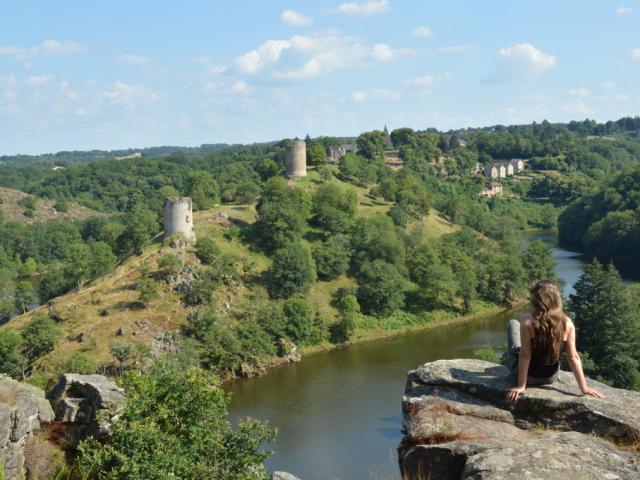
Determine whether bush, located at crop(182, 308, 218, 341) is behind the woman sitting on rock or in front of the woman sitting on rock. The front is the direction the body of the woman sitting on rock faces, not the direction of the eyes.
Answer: in front

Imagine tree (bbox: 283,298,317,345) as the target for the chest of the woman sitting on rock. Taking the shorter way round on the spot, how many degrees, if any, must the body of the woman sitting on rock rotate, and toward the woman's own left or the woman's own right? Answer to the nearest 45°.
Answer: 0° — they already face it

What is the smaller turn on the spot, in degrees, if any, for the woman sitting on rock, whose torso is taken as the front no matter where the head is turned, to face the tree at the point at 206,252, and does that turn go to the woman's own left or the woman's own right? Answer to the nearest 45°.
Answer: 0° — they already face it

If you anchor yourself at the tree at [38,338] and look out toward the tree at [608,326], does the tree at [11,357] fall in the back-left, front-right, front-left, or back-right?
back-right

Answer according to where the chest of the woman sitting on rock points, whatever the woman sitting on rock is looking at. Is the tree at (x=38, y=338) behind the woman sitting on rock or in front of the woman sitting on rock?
in front

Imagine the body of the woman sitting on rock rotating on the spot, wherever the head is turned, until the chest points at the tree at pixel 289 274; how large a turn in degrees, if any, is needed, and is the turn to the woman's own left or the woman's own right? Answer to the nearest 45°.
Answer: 0° — they already face it

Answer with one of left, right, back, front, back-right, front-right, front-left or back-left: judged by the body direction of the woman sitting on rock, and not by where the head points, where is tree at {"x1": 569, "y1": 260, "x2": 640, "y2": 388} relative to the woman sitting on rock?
front-right

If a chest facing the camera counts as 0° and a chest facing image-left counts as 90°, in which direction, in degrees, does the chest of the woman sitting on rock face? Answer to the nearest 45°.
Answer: approximately 135°

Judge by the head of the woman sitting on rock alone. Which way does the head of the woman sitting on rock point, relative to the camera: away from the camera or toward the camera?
away from the camera

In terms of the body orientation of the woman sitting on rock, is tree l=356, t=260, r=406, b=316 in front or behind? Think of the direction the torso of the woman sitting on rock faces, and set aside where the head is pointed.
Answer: in front
